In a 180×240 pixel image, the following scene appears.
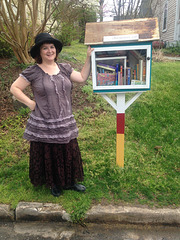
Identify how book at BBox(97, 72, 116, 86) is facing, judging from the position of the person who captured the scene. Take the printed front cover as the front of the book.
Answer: facing the viewer

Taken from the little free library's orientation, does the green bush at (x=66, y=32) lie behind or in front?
behind

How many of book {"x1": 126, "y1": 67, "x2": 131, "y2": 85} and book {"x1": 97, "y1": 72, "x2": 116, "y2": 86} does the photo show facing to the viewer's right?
1

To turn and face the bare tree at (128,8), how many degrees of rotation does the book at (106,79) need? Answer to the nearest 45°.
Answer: approximately 180°

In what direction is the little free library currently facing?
toward the camera
